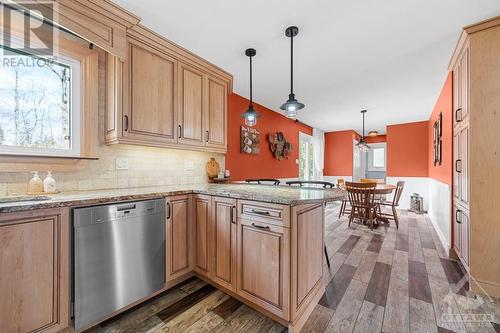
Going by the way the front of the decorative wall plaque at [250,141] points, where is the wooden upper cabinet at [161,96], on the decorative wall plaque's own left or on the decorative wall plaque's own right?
on the decorative wall plaque's own right

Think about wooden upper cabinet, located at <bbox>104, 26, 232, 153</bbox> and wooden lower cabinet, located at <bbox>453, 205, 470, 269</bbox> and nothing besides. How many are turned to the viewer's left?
1

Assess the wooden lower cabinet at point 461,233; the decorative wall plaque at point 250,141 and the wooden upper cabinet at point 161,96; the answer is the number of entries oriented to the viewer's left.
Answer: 1

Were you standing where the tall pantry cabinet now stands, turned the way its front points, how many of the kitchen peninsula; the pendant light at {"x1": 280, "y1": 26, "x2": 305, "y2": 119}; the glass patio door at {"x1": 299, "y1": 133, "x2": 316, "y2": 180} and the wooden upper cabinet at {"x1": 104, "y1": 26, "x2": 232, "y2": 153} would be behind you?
0

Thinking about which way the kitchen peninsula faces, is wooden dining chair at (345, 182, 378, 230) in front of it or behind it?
behind

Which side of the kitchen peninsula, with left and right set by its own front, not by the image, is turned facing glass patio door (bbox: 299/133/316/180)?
back

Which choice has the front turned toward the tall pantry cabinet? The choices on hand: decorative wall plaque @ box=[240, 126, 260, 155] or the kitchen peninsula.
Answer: the decorative wall plaque

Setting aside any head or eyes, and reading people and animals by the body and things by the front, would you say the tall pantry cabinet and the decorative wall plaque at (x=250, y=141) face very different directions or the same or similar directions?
very different directions

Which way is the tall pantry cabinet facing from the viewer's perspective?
to the viewer's left

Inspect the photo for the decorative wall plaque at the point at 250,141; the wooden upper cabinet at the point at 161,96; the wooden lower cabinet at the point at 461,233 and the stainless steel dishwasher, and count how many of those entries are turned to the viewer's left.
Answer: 1

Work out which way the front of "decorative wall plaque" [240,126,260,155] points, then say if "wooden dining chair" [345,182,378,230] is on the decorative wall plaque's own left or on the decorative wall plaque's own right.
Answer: on the decorative wall plaque's own left

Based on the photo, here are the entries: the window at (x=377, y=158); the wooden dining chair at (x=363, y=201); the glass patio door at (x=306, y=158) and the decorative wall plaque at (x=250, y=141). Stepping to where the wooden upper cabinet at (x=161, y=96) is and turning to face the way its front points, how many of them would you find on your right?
0

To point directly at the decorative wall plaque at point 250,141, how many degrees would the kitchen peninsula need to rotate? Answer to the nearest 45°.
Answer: approximately 180°

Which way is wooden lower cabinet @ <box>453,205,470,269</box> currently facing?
to the viewer's left

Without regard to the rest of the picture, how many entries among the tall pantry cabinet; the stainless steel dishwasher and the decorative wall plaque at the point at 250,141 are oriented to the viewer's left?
1
